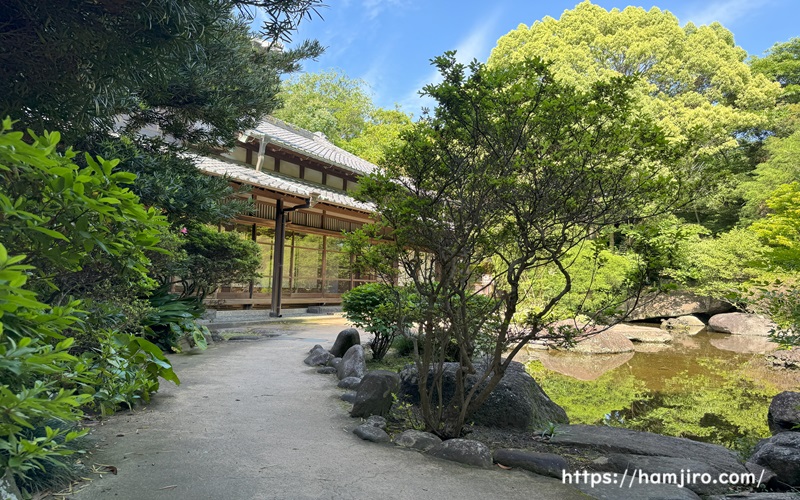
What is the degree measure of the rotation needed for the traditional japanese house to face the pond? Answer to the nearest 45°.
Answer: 0° — it already faces it

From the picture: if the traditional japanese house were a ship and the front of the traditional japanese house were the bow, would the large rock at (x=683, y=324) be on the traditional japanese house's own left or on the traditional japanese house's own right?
on the traditional japanese house's own left

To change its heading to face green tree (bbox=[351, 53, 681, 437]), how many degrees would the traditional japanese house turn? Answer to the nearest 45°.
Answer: approximately 45° to its right

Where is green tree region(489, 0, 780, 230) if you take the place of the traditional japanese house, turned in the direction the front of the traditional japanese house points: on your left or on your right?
on your left

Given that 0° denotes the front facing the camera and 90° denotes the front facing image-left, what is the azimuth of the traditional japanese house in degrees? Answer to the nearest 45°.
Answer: approximately 315°

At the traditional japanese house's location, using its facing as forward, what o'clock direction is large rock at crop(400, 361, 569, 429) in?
The large rock is roughly at 1 o'clock from the traditional japanese house.

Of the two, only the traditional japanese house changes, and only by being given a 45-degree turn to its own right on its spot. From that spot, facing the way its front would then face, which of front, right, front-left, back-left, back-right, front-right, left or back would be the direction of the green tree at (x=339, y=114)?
back

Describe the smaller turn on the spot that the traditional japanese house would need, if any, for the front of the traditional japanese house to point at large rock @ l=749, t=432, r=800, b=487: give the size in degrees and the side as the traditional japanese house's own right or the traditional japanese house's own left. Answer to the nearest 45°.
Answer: approximately 45° to the traditional japanese house's own right
